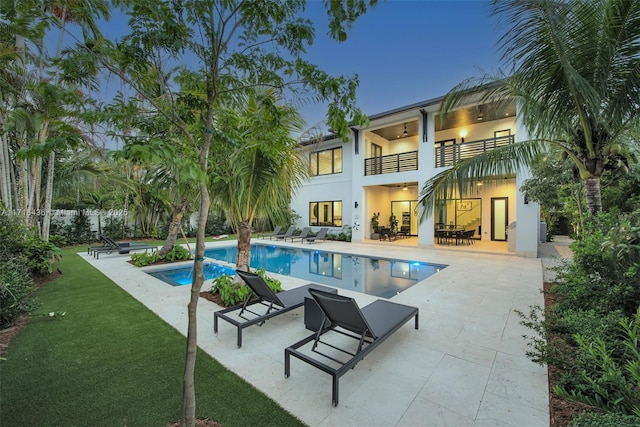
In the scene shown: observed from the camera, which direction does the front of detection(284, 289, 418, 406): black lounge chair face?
facing away from the viewer and to the right of the viewer

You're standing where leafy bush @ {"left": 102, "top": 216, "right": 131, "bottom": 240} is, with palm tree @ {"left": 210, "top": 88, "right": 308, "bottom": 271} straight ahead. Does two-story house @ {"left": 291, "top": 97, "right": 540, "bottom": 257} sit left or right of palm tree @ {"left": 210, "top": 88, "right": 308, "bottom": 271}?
left

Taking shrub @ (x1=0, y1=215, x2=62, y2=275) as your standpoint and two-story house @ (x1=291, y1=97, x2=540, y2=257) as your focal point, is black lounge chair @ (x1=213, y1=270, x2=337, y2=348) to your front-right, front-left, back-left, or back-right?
front-right

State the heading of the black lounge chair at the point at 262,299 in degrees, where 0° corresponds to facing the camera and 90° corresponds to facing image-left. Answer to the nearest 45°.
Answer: approximately 225°

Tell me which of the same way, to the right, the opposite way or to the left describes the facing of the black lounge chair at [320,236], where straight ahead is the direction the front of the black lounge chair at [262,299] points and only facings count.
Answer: the opposite way

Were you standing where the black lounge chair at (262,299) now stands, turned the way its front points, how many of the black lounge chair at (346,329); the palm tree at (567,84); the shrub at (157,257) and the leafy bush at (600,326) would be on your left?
1

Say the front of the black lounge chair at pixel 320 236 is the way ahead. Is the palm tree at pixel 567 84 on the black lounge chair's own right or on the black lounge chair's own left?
on the black lounge chair's own left

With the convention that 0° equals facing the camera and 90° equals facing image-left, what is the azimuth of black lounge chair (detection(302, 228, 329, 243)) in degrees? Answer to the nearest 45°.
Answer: approximately 45°

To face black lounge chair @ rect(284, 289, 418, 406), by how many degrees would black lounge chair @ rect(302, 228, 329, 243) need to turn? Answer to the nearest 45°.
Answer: approximately 45° to its left

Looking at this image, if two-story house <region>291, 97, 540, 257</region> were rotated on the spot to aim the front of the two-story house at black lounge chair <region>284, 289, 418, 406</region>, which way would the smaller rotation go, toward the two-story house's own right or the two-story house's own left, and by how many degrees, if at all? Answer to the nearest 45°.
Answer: approximately 45° to the two-story house's own left

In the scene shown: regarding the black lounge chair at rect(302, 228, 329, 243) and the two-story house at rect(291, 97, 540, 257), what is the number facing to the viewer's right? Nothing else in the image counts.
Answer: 0

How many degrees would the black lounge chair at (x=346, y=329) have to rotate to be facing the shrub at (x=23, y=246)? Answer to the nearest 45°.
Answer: approximately 135° to its left

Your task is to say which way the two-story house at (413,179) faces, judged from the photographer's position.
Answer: facing the viewer and to the left of the viewer
